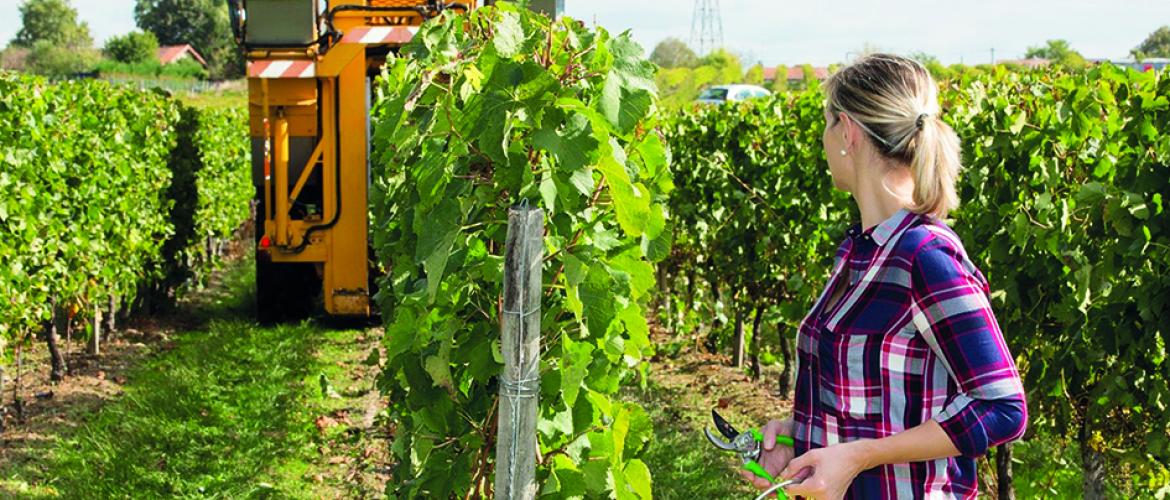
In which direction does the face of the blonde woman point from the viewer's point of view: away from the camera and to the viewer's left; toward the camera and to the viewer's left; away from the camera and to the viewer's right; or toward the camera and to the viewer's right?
away from the camera and to the viewer's left

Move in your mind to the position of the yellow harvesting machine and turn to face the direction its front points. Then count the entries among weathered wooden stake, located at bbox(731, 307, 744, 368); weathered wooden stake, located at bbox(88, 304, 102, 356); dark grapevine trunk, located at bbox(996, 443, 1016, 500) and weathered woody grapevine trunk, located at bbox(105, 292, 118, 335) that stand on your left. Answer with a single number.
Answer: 2
